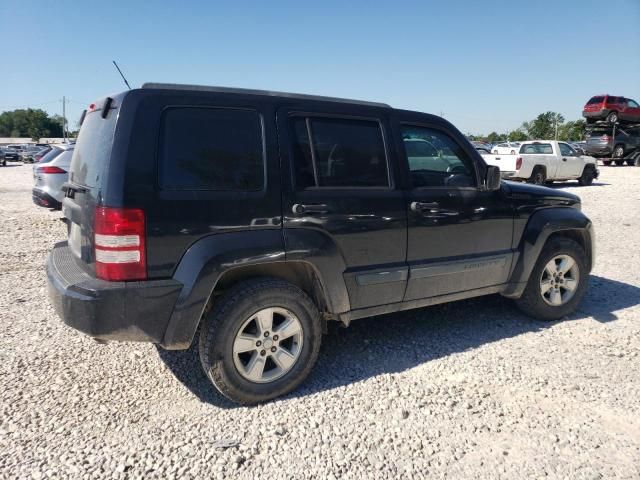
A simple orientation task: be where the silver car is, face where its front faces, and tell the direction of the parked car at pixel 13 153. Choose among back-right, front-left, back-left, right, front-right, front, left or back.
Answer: front-left

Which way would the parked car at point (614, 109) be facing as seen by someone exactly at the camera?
facing away from the viewer and to the right of the viewer

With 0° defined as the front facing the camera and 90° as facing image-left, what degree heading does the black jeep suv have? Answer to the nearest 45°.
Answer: approximately 225°

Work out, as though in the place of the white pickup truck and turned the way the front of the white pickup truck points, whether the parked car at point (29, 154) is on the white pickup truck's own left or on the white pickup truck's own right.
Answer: on the white pickup truck's own left

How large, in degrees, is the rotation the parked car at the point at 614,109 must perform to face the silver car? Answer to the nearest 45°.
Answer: approximately 135° to its right

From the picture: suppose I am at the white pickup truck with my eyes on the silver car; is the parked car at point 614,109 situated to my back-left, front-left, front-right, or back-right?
back-right

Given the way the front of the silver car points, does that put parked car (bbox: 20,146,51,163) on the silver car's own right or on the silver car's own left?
on the silver car's own left

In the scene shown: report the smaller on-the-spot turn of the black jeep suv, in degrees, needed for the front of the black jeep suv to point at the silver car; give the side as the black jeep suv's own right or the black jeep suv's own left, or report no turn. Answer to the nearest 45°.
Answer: approximately 90° to the black jeep suv's own left

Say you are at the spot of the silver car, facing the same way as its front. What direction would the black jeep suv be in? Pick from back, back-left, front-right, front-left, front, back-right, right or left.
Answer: back-right

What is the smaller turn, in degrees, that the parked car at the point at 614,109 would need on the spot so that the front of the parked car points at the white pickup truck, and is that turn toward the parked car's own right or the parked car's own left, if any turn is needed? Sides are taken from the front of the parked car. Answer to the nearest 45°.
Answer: approximately 135° to the parked car's own right

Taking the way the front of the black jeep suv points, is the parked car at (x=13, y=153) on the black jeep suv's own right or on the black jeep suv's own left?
on the black jeep suv's own left
